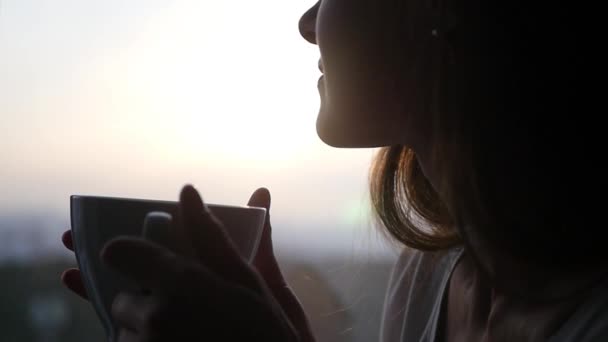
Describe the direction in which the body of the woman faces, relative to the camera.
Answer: to the viewer's left

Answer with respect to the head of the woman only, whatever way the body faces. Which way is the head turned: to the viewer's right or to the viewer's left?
to the viewer's left
